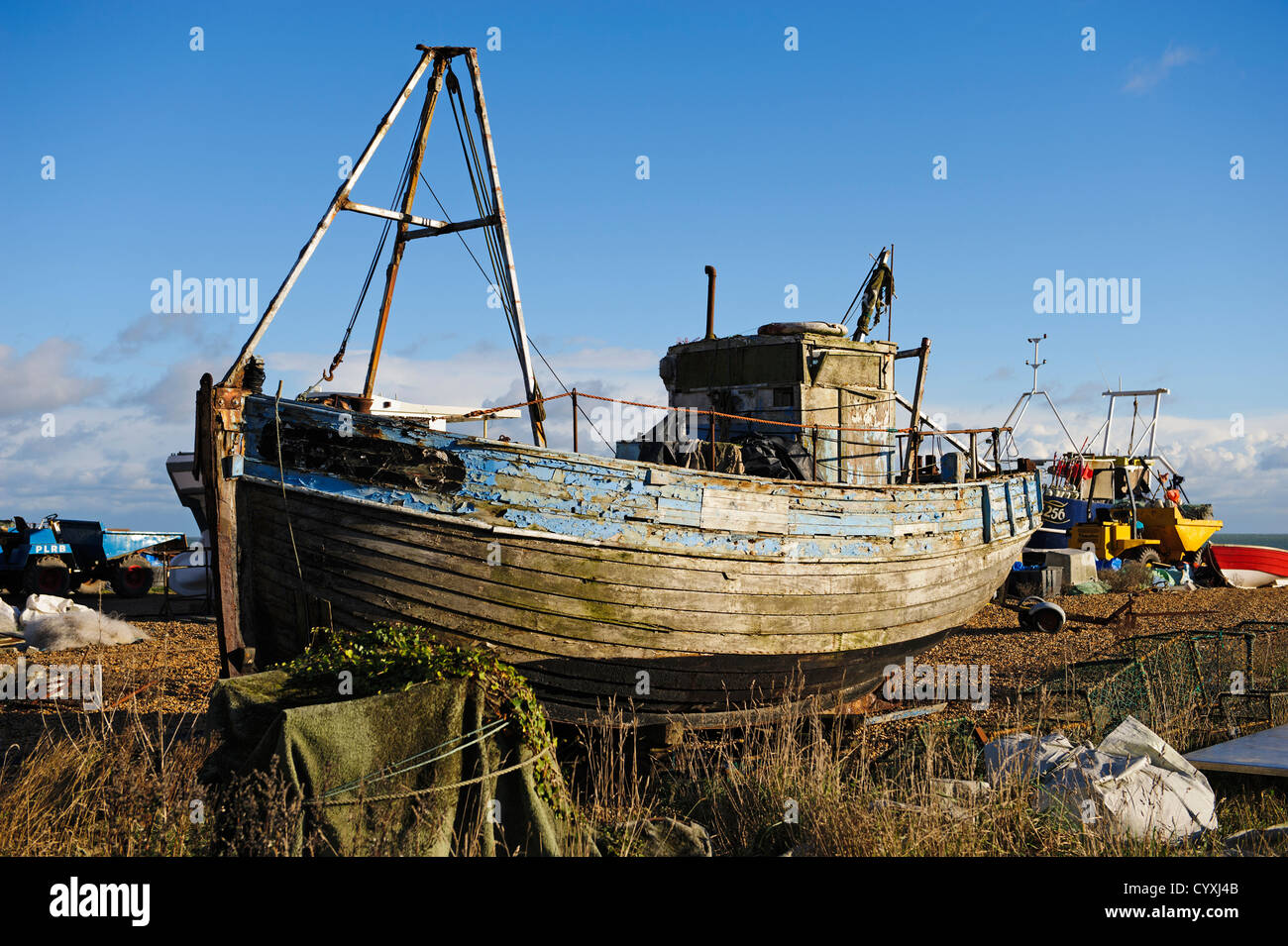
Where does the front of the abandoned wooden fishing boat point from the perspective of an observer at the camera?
facing the viewer and to the left of the viewer

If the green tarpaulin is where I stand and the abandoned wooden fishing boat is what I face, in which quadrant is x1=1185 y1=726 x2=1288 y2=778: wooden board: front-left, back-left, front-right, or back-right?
front-right

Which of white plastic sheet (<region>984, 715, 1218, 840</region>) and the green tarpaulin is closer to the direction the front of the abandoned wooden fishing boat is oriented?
the green tarpaulin

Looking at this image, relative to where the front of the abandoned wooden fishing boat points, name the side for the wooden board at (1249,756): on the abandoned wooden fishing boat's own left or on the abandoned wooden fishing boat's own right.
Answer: on the abandoned wooden fishing boat's own left

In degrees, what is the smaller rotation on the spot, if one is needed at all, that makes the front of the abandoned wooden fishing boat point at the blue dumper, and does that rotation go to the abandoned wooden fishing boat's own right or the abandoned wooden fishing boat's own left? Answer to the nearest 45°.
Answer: approximately 90° to the abandoned wooden fishing boat's own right

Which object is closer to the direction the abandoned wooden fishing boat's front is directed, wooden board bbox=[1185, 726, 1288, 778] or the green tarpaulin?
the green tarpaulin

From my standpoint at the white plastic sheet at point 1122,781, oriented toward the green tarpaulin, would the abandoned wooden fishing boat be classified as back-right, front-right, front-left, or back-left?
front-right
